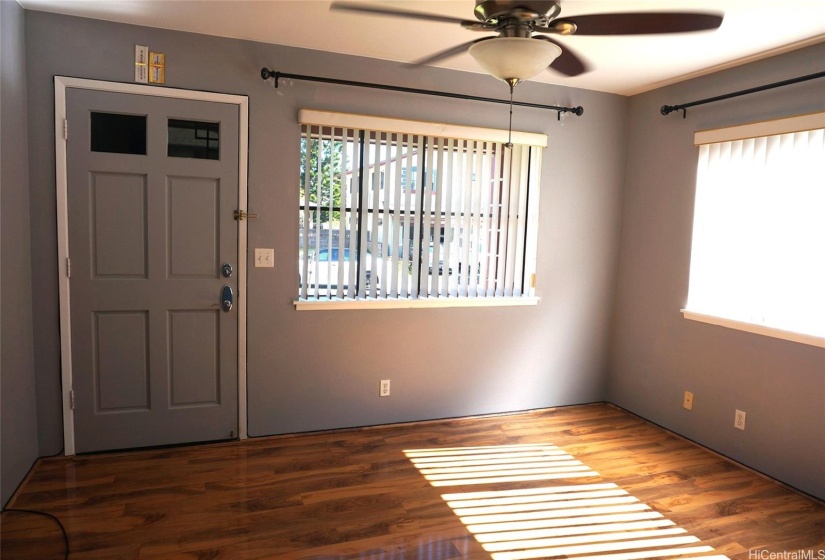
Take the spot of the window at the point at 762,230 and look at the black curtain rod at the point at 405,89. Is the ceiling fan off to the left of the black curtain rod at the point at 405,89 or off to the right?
left

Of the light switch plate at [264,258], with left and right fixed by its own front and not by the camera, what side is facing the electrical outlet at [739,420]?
left

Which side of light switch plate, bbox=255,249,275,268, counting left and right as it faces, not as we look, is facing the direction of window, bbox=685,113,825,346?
left

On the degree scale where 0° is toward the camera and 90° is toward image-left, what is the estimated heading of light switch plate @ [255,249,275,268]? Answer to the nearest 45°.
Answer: approximately 0°

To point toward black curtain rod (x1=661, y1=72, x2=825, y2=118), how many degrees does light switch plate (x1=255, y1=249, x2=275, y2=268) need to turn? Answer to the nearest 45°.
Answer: approximately 90° to its left
